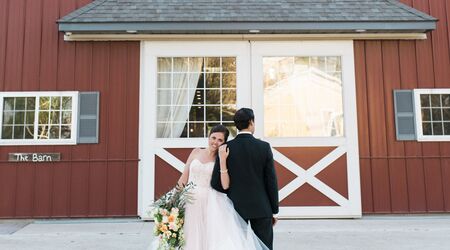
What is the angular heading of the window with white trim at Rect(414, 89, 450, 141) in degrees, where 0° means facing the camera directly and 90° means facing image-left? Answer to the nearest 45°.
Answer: approximately 0°

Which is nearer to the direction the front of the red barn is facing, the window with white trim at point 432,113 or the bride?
the bride

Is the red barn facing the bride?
yes

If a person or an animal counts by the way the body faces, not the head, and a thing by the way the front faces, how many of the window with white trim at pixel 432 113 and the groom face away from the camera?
1

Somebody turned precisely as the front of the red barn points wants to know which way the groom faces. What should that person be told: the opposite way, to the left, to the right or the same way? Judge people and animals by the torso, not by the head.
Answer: the opposite way

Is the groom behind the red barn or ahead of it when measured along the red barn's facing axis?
ahead

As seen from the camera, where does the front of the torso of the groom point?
away from the camera

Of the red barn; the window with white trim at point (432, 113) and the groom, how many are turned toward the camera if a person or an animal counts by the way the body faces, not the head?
2

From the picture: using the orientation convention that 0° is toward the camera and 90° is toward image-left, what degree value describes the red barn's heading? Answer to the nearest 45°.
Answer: approximately 0°

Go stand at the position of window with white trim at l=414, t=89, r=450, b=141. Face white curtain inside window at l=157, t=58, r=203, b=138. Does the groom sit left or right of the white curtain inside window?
left

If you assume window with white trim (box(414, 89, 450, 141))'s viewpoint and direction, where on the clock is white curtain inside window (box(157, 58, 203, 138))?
The white curtain inside window is roughly at 2 o'clock from the window with white trim.

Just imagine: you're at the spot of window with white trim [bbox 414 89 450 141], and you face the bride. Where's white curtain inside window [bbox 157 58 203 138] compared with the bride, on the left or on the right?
right

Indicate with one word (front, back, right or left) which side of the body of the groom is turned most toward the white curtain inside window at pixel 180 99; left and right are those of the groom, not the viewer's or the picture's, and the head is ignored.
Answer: front
